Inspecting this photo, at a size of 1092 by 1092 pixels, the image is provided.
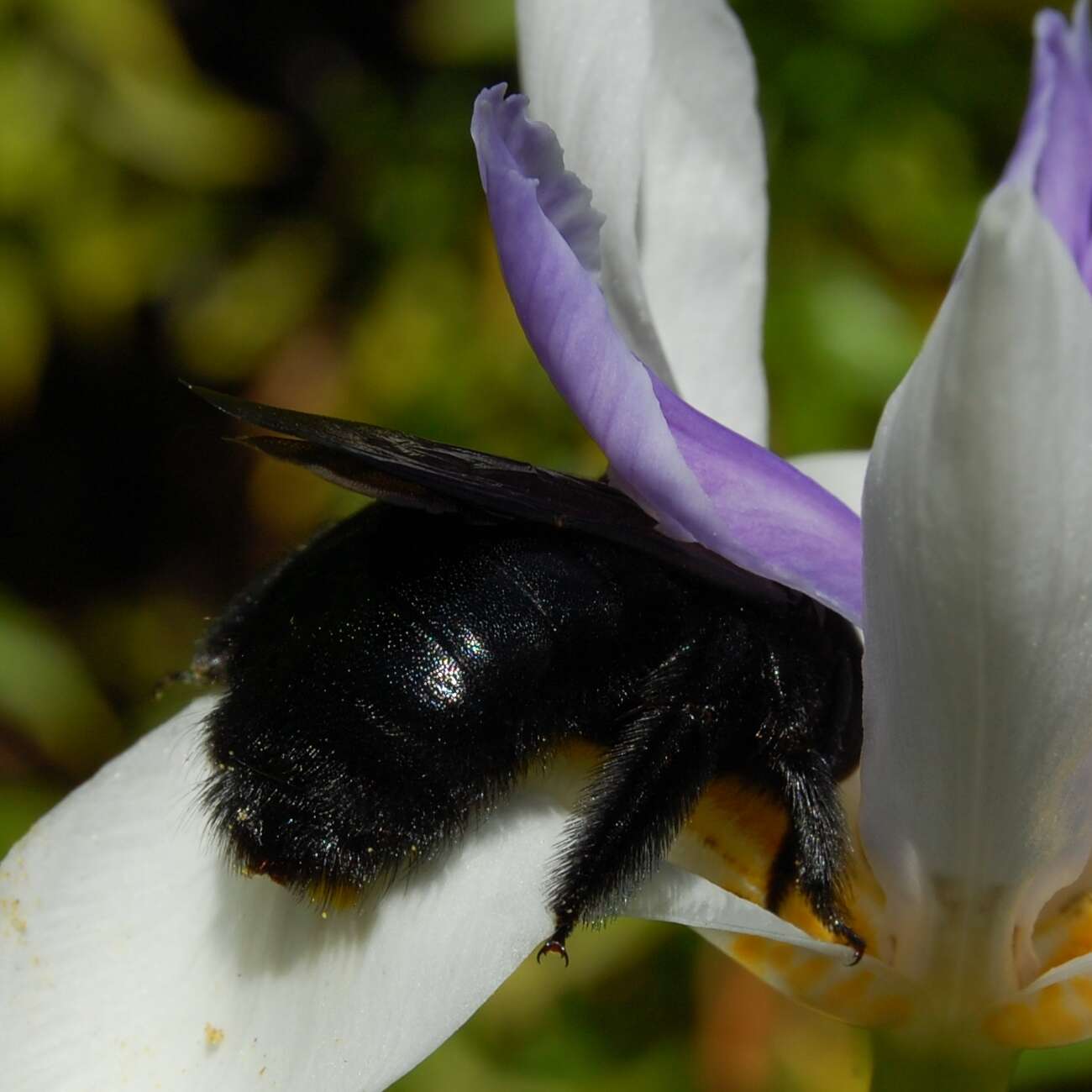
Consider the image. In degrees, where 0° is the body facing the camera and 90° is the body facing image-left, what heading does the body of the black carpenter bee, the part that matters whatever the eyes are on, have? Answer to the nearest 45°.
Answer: approximately 270°
